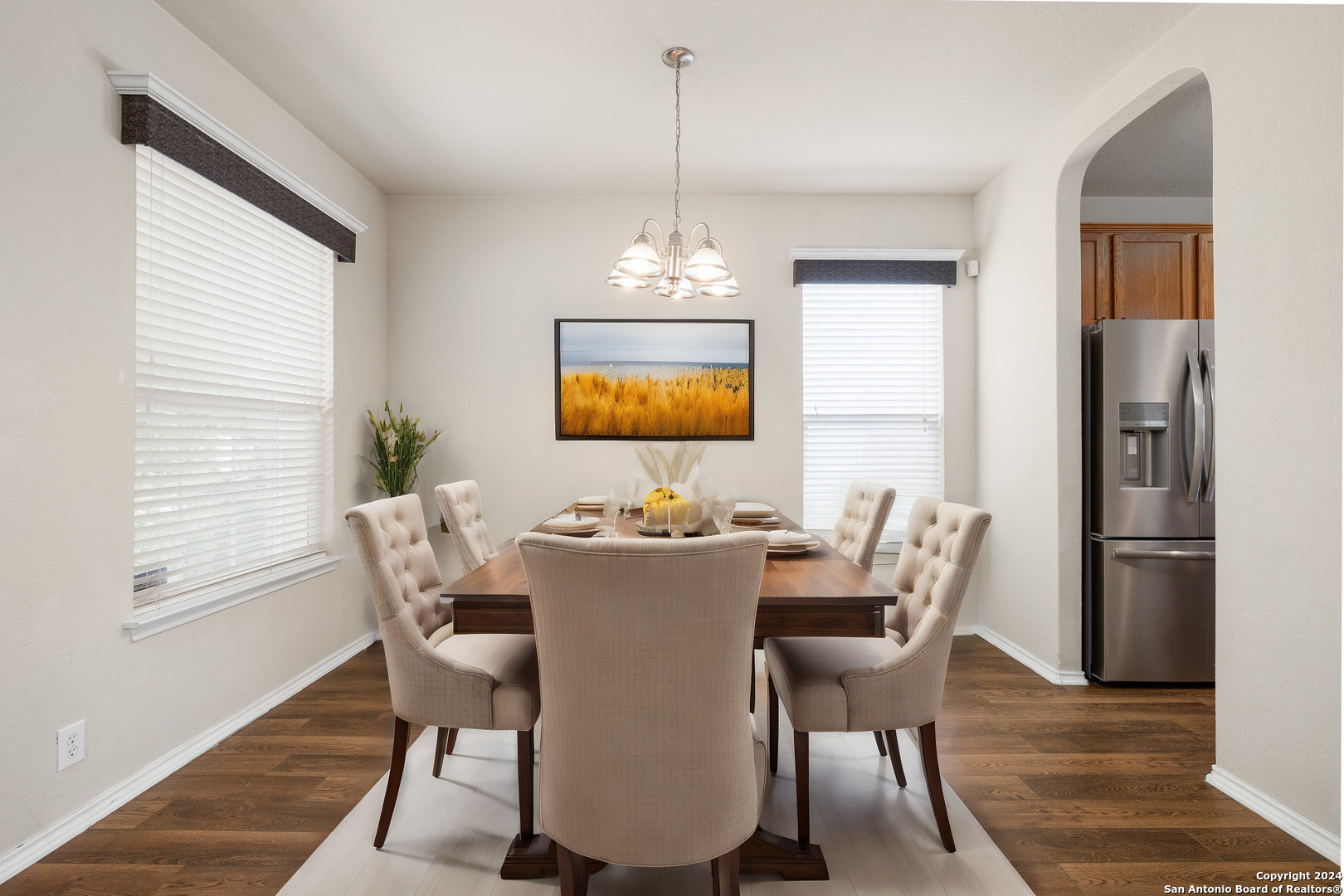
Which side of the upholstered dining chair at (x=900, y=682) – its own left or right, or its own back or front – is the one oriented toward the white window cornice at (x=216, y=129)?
front

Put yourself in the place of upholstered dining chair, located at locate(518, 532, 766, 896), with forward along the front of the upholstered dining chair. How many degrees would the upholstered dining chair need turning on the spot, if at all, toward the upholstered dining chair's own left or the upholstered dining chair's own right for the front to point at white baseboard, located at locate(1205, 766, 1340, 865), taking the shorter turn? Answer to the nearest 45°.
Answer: approximately 90° to the upholstered dining chair's own right

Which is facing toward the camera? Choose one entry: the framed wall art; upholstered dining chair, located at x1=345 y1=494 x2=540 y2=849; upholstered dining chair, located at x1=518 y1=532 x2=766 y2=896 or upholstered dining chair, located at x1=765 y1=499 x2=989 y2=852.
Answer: the framed wall art

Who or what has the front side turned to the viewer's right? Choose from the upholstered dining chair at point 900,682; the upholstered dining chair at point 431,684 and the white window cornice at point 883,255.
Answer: the upholstered dining chair at point 431,684

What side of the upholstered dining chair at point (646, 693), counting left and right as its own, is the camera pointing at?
back

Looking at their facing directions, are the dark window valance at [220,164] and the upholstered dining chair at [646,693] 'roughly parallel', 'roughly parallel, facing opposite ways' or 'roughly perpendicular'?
roughly perpendicular

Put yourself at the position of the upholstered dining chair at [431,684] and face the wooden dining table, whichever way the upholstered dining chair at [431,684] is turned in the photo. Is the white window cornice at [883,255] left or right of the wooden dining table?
left

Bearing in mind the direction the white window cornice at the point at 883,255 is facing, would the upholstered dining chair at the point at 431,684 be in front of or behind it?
in front

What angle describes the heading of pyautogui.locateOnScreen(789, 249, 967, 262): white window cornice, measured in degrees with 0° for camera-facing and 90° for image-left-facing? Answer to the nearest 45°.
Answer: approximately 0°

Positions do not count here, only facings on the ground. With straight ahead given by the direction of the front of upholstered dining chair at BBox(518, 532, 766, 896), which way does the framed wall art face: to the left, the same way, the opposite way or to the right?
the opposite way

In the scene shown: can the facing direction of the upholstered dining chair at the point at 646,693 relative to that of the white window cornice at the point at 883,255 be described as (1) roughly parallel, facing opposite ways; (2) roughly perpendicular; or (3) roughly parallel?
roughly parallel, facing opposite ways

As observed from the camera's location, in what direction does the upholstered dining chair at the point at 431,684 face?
facing to the right of the viewer

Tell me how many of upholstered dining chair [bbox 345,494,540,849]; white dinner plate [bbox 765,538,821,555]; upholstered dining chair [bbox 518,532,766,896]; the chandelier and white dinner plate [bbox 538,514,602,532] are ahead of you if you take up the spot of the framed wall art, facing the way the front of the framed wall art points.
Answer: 5

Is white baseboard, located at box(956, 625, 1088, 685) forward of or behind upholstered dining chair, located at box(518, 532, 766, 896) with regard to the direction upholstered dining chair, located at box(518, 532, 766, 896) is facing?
forward

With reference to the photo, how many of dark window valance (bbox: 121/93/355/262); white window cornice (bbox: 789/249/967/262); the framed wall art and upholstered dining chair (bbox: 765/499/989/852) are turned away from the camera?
0

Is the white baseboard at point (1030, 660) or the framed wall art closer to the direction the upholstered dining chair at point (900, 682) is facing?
the framed wall art

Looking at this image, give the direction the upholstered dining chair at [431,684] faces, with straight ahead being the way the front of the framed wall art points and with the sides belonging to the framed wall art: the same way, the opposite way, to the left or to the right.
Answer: to the left

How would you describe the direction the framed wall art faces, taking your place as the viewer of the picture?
facing the viewer

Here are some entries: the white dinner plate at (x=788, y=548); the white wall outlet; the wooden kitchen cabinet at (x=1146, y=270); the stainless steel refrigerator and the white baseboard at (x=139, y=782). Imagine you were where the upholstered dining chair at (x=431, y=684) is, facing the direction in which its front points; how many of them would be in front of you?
3

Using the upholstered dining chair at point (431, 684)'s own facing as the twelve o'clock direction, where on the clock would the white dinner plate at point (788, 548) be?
The white dinner plate is roughly at 12 o'clock from the upholstered dining chair.
